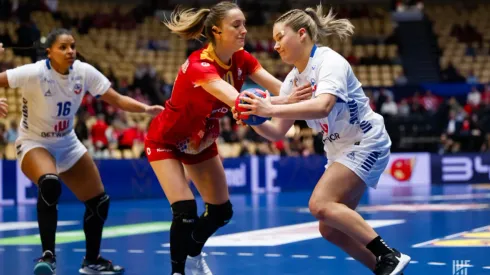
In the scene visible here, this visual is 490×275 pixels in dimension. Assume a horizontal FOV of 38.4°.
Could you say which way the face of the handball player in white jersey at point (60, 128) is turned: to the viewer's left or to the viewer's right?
to the viewer's right

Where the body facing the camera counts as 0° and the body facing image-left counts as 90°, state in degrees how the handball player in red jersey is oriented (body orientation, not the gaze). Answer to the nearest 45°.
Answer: approximately 315°

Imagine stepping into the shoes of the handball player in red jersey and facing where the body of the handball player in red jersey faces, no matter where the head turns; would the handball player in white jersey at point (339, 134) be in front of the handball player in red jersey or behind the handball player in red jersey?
in front

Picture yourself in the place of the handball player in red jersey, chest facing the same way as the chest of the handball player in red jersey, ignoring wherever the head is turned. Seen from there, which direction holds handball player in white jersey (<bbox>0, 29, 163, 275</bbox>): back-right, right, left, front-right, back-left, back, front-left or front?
back
